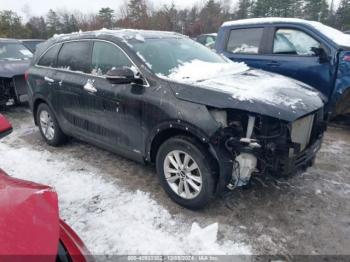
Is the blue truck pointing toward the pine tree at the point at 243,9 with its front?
no

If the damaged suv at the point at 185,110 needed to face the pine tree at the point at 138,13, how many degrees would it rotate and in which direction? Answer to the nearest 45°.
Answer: approximately 135° to its left

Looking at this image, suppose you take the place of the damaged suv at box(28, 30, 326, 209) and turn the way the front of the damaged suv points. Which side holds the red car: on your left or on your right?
on your right

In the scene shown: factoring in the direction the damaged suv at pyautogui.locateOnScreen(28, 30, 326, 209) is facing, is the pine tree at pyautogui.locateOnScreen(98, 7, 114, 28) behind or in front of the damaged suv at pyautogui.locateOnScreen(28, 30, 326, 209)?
behind

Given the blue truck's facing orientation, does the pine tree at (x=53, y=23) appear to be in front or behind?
behind

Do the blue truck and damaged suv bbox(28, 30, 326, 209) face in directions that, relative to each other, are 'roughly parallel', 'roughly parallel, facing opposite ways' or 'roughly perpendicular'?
roughly parallel

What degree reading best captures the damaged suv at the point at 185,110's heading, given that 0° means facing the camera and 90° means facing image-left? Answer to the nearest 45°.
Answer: approximately 315°

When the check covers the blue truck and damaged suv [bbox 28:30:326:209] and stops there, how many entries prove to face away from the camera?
0

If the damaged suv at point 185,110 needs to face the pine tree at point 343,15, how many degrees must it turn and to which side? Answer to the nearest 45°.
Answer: approximately 90° to its left

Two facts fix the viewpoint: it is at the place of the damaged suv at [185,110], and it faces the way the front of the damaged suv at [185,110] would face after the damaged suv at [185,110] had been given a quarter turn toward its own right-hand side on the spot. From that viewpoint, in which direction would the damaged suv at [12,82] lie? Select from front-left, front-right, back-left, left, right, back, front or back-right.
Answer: right

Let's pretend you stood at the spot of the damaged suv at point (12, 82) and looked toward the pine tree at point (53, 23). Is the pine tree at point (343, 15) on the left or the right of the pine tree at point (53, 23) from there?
right

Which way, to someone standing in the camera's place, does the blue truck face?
facing the viewer and to the right of the viewer

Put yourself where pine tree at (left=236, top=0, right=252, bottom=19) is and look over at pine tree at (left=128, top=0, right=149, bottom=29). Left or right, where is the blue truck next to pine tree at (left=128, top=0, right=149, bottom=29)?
left

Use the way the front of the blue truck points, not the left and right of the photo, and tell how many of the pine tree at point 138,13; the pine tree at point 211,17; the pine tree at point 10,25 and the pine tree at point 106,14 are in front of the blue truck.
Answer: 0

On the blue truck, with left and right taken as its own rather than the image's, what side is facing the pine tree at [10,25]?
back

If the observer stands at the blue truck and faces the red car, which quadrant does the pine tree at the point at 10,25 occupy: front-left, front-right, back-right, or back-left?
back-right

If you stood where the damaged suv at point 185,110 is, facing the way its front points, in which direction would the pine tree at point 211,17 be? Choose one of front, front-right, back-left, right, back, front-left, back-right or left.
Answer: back-left

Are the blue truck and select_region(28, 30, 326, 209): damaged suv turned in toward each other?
no

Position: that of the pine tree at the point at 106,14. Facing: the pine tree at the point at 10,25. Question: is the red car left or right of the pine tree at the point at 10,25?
left
